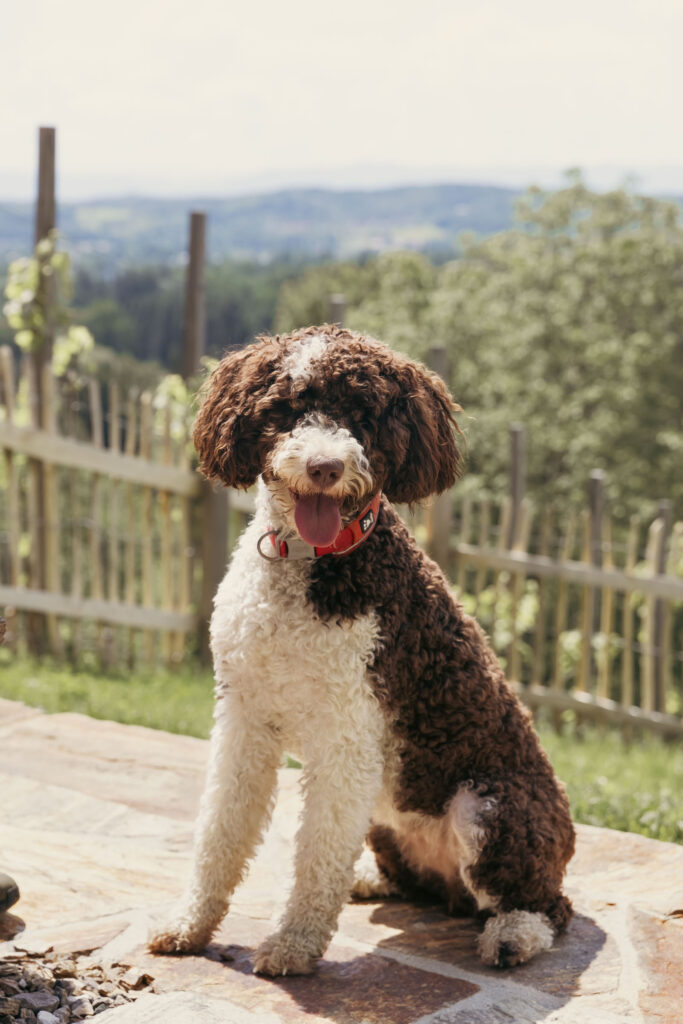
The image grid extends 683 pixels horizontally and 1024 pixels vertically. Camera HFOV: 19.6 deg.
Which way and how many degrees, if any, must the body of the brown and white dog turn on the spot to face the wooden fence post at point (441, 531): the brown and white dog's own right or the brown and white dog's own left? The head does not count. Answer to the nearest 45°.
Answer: approximately 135° to the brown and white dog's own right

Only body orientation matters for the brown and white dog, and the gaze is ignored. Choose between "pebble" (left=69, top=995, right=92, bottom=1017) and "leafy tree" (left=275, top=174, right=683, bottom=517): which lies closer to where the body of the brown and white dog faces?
the pebble

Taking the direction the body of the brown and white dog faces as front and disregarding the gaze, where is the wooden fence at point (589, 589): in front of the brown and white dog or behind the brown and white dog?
behind

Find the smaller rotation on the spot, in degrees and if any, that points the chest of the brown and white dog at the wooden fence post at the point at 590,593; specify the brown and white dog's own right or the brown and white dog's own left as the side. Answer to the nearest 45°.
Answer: approximately 135° to the brown and white dog's own right

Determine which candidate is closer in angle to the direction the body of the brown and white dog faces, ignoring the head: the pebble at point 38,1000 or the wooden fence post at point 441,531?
the pebble

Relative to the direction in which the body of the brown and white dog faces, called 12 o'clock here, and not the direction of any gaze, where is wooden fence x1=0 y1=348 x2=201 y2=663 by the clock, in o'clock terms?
The wooden fence is roughly at 4 o'clock from the brown and white dog.

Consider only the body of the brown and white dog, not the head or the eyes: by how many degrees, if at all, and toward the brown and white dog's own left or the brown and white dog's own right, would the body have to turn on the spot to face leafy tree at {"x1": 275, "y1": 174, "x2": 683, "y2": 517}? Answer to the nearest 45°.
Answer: approximately 135° to the brown and white dog's own right

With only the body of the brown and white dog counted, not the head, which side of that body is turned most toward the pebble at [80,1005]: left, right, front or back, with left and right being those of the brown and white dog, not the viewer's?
front

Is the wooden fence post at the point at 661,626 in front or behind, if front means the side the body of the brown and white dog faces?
behind
